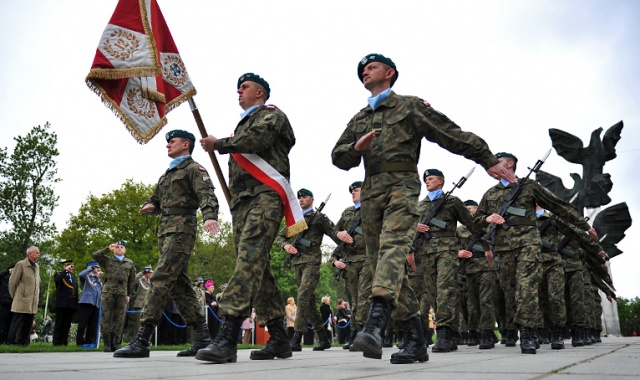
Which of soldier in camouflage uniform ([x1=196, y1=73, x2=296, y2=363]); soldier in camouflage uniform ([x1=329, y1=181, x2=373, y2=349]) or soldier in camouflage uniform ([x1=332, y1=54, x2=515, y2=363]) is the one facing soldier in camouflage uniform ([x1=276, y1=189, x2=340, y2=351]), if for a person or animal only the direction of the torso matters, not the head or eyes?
soldier in camouflage uniform ([x1=329, y1=181, x2=373, y2=349])

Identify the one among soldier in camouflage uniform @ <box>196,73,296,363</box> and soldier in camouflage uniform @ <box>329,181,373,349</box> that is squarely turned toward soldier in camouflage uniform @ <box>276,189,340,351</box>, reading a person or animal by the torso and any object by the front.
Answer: soldier in camouflage uniform @ <box>329,181,373,349</box>

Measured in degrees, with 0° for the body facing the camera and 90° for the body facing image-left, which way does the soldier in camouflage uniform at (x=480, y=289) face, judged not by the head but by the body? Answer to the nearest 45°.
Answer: approximately 45°

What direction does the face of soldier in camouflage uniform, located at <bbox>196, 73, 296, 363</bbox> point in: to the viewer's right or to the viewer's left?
to the viewer's left

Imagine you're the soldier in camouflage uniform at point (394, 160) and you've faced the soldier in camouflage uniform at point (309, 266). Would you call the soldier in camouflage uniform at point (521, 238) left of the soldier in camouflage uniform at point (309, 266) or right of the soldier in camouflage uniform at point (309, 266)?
right

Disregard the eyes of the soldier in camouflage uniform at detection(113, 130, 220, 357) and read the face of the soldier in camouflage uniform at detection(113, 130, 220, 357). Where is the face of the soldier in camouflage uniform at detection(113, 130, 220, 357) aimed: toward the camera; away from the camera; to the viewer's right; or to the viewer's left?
to the viewer's left

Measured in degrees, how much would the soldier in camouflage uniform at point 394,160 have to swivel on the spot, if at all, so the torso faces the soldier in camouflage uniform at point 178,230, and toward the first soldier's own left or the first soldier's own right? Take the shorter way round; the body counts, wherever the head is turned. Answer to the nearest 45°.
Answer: approximately 90° to the first soldier's own right

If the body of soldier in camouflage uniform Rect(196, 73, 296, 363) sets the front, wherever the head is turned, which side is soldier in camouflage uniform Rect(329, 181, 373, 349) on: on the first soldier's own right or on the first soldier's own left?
on the first soldier's own right

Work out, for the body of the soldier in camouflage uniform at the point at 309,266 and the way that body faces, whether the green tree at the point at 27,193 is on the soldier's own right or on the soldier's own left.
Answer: on the soldier's own right

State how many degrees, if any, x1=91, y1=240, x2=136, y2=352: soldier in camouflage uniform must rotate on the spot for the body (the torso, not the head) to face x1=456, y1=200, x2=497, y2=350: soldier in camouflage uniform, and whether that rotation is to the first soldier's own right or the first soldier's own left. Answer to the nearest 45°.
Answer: approximately 45° to the first soldier's own left

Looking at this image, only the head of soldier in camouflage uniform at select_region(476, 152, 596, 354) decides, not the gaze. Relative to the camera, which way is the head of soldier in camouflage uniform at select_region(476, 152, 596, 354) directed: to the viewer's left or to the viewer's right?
to the viewer's left
